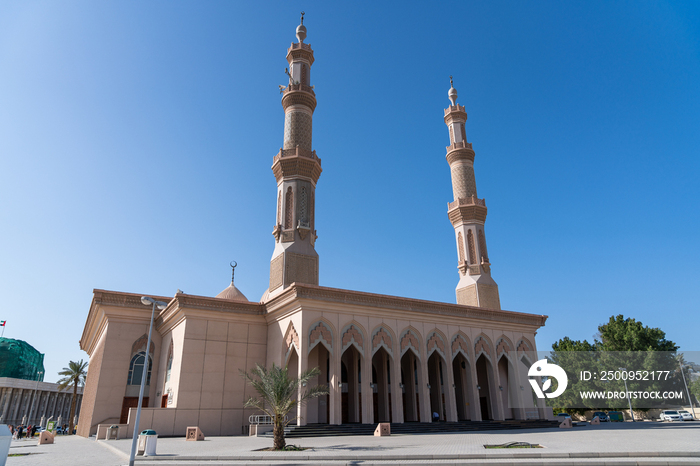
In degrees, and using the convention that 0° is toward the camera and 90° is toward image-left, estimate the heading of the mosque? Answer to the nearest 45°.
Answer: approximately 315°

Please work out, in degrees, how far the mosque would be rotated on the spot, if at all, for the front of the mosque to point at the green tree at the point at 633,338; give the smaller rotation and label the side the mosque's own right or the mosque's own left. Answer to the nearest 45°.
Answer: approximately 90° to the mosque's own left

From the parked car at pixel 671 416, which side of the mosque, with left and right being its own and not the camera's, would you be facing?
left

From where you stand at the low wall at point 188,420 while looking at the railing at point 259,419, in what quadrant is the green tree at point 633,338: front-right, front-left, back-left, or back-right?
front-left
